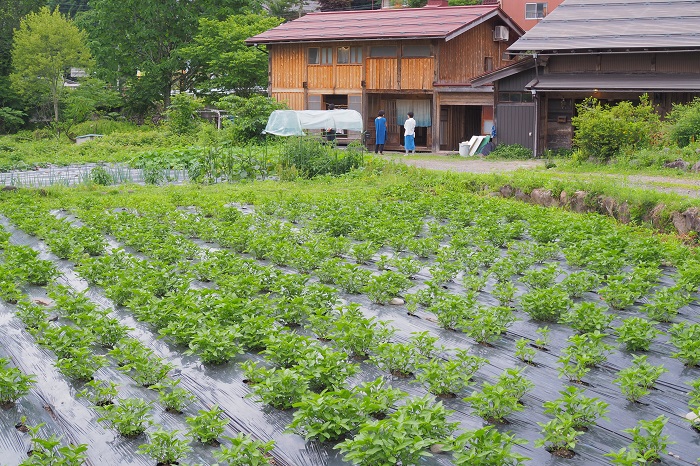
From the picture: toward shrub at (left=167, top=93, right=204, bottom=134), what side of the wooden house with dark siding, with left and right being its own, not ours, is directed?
right

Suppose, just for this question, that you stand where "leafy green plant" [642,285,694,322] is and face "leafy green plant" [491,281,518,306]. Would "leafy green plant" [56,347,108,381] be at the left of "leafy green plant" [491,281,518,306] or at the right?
left

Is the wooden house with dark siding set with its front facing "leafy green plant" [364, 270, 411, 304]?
yes

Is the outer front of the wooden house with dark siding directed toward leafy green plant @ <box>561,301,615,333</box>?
yes

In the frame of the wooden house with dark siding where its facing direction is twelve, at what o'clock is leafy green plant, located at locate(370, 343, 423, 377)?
The leafy green plant is roughly at 12 o'clock from the wooden house with dark siding.

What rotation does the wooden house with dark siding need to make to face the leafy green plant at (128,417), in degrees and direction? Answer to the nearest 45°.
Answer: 0° — it already faces it

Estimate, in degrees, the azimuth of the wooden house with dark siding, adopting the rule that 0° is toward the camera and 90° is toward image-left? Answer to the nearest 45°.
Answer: approximately 0°

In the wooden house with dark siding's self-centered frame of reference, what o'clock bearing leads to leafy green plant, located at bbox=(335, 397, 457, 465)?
The leafy green plant is roughly at 12 o'clock from the wooden house with dark siding.

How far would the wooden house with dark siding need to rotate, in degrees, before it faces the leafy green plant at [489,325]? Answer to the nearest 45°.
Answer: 0° — it already faces it

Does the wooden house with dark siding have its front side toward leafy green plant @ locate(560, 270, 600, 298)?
yes

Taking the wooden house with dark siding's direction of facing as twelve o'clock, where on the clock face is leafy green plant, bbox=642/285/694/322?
The leafy green plant is roughly at 12 o'clock from the wooden house with dark siding.
